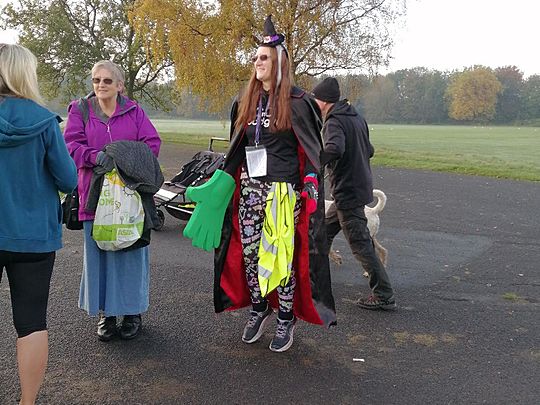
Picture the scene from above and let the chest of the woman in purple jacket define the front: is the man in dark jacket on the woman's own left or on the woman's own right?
on the woman's own left

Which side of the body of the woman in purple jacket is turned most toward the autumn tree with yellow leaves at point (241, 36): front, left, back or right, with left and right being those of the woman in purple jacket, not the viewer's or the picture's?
back

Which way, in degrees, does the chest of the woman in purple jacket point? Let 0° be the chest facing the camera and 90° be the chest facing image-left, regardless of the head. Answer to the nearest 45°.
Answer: approximately 0°

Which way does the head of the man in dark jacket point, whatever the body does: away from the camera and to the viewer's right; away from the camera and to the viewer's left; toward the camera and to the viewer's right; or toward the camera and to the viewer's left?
away from the camera and to the viewer's left

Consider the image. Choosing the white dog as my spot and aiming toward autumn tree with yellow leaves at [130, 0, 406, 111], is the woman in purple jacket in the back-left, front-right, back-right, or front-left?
back-left

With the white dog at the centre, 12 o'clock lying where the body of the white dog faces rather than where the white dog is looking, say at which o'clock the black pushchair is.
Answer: The black pushchair is roughly at 1 o'clock from the white dog.

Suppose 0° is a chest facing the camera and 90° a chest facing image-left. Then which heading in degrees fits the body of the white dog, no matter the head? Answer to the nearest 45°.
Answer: approximately 90°

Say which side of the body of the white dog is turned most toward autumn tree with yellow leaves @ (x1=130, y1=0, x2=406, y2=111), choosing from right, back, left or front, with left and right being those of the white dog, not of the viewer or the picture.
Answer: right

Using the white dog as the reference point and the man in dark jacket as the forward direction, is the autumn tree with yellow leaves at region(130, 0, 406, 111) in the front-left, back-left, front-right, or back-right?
back-right

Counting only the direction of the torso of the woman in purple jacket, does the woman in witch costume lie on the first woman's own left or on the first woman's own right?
on the first woman's own left

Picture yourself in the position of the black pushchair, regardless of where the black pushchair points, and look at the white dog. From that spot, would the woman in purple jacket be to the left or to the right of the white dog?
right
